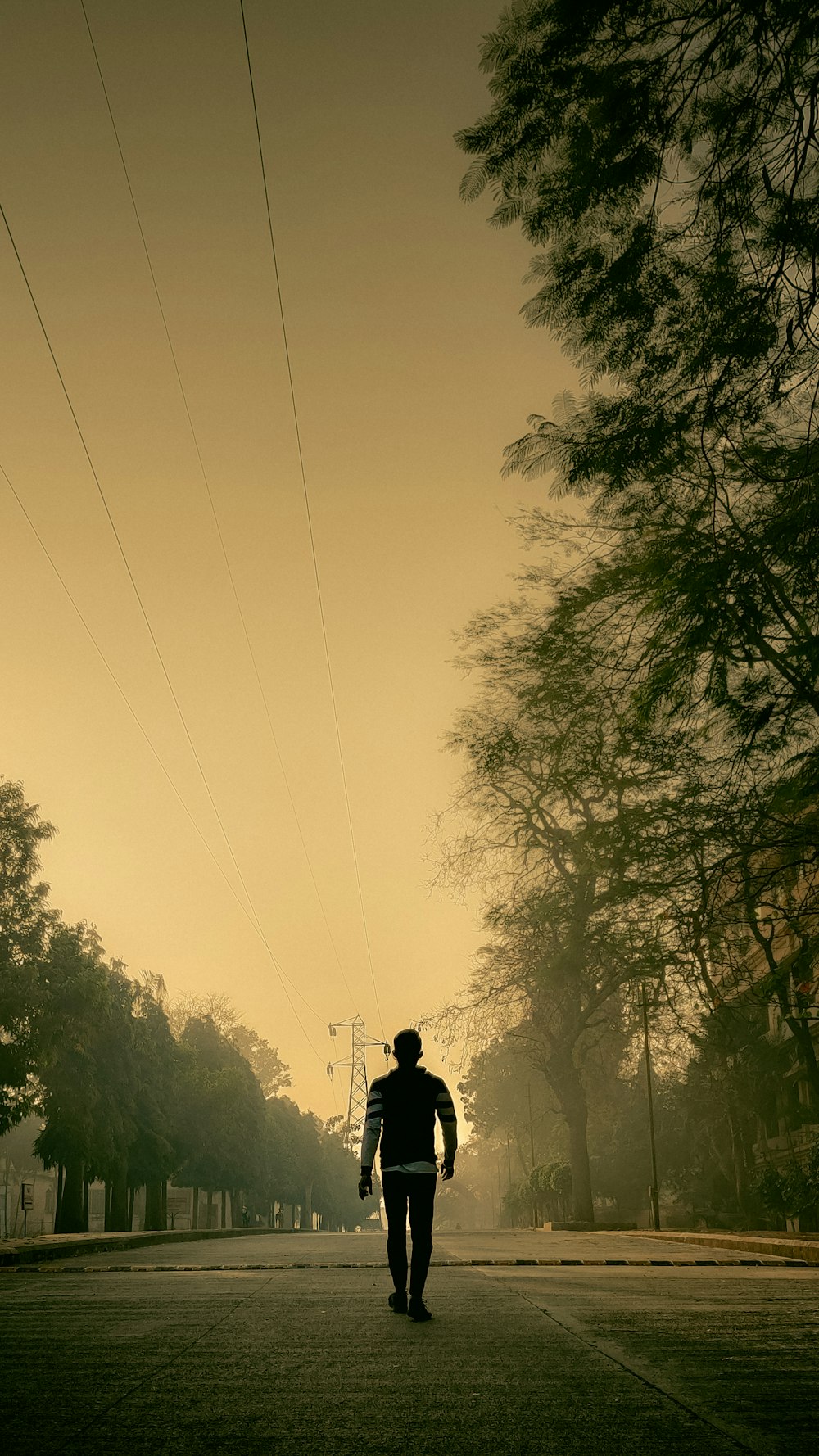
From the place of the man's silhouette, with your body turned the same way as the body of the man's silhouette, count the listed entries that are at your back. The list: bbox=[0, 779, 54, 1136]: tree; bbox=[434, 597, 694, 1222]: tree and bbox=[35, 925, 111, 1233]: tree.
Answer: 0

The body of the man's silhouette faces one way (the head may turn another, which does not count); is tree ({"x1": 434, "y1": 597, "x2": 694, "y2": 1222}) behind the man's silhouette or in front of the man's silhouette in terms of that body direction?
in front

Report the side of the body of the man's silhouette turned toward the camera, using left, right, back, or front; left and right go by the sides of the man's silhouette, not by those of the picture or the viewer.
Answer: back

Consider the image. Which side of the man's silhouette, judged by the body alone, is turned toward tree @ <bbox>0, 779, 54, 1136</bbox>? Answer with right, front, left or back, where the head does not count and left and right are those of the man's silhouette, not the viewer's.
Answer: front

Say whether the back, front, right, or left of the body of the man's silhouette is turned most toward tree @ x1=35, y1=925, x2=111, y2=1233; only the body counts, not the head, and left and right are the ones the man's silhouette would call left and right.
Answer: front

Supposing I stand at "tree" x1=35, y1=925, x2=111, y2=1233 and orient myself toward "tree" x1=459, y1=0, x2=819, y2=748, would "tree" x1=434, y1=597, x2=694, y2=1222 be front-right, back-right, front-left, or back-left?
front-left
